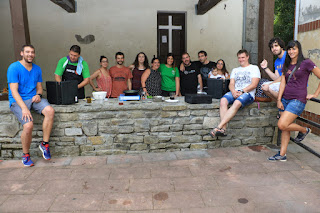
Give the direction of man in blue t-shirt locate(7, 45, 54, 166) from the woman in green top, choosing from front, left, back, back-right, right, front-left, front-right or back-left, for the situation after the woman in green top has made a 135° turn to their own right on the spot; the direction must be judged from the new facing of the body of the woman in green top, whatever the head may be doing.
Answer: left

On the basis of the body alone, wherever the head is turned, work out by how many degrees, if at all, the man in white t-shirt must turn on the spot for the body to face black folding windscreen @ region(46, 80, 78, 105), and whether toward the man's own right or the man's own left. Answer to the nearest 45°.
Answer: approximately 45° to the man's own right

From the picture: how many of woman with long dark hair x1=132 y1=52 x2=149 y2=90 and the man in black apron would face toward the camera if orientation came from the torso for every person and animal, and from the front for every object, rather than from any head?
2

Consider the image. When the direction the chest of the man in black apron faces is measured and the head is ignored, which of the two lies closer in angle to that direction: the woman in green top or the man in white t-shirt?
the man in white t-shirt

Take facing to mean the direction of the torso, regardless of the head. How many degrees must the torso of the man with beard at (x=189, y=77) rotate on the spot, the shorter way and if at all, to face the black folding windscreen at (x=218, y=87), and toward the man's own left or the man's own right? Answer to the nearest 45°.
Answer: approximately 45° to the man's own left

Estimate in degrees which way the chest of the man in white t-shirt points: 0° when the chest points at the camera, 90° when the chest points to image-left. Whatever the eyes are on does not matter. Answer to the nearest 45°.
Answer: approximately 45°

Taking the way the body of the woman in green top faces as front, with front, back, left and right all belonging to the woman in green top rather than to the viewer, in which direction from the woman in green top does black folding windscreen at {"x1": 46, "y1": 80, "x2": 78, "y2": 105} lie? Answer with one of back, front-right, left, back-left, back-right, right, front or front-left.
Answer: front-right

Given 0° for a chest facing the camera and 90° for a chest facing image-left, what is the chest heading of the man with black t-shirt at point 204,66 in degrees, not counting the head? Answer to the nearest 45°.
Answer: approximately 0°
